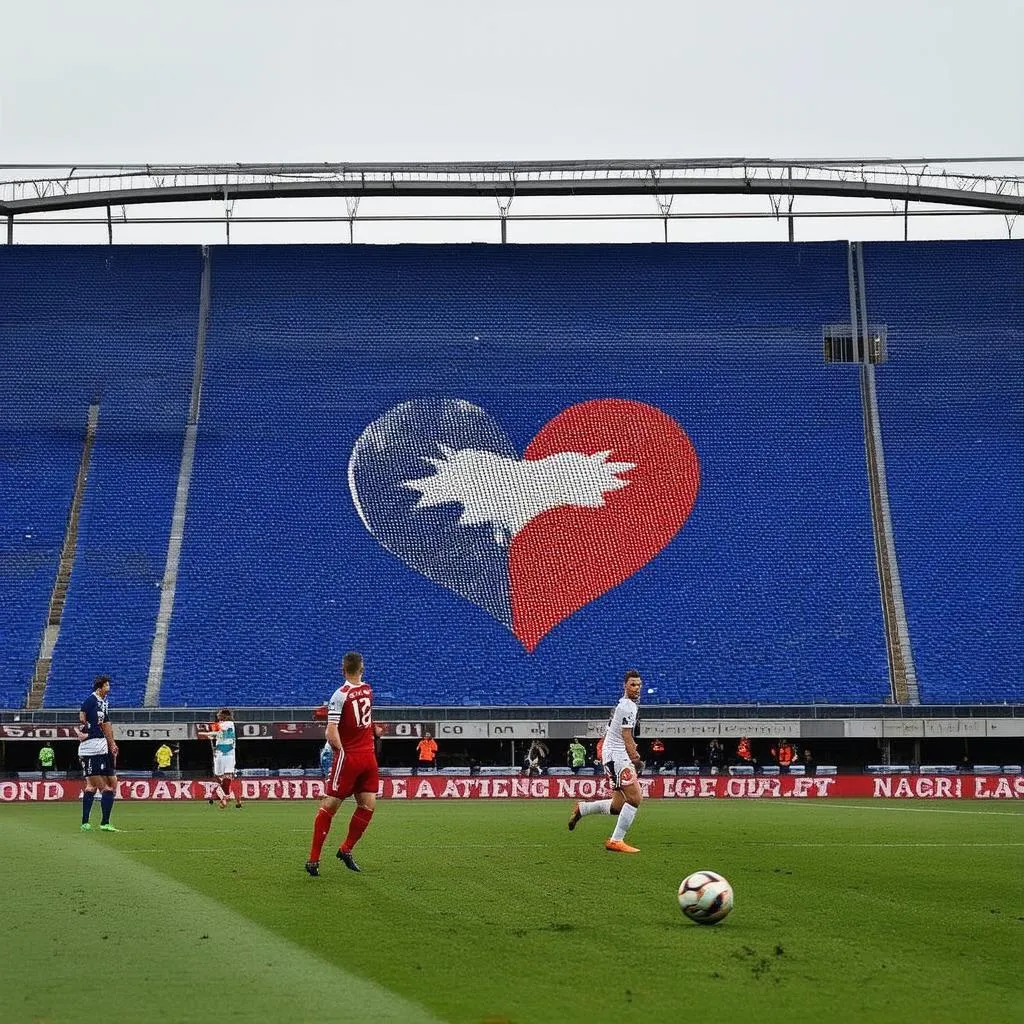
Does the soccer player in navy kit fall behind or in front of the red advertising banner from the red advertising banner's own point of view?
in front

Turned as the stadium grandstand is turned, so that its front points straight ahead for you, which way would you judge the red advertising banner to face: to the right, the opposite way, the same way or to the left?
the same way

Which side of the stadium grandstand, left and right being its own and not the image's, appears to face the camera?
front

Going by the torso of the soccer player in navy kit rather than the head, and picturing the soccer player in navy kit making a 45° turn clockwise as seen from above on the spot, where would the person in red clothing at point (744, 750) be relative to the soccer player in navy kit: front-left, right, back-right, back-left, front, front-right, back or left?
left

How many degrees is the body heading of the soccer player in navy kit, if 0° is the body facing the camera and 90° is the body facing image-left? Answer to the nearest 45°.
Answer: approximately 270°

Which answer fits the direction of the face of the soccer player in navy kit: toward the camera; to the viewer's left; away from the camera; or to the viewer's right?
to the viewer's right

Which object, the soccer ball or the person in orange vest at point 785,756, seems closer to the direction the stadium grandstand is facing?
the soccer ball

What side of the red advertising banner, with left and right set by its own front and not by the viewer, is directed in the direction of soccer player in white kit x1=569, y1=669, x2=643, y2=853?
front

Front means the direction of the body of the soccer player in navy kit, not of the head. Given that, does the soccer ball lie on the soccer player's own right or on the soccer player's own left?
on the soccer player's own right

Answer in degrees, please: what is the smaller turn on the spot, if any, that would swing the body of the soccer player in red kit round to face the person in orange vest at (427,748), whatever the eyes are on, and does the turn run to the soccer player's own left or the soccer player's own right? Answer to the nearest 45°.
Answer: approximately 45° to the soccer player's own right

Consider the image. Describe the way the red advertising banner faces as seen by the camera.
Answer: facing the viewer

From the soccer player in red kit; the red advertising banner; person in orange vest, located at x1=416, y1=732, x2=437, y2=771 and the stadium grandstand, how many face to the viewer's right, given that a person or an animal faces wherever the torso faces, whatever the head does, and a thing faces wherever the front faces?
0

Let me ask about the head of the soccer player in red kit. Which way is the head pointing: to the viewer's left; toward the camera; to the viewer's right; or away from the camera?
away from the camera
